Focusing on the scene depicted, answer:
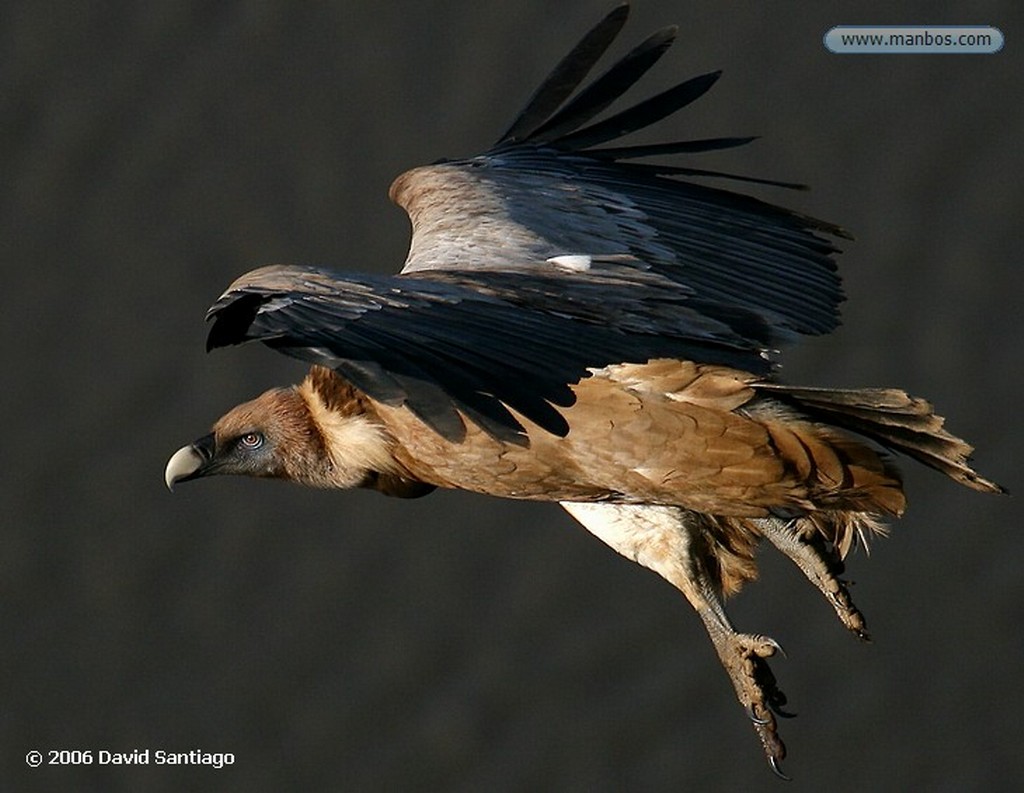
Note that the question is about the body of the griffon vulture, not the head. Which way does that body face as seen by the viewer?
to the viewer's left
